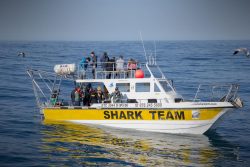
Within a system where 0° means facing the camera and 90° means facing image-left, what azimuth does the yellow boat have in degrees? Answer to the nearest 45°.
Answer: approximately 270°
